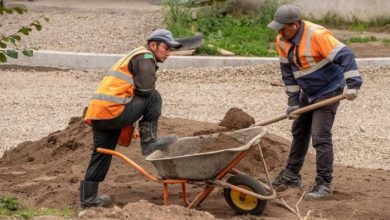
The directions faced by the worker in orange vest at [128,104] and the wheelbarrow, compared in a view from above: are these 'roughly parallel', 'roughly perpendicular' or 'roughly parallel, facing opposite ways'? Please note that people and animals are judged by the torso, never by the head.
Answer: roughly parallel

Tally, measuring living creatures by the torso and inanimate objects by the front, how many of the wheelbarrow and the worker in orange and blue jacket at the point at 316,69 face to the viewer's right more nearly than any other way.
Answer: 1

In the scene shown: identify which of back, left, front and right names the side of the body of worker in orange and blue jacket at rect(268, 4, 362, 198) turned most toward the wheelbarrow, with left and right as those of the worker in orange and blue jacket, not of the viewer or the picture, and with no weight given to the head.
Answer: front

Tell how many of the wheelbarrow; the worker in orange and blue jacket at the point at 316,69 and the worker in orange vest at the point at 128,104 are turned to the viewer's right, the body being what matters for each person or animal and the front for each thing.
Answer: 2

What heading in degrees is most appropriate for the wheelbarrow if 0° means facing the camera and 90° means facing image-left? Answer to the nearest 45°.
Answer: approximately 270°

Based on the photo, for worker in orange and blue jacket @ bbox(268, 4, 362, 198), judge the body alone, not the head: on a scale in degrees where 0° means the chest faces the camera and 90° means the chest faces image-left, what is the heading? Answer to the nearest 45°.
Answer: approximately 45°

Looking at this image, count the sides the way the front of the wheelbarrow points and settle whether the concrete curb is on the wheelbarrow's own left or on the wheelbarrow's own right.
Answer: on the wheelbarrow's own left

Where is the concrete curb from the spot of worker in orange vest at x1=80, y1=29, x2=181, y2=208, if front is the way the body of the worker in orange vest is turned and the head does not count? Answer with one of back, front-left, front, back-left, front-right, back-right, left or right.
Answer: left

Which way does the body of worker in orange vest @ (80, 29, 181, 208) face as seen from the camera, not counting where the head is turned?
to the viewer's right

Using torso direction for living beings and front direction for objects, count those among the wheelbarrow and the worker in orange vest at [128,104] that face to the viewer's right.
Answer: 2

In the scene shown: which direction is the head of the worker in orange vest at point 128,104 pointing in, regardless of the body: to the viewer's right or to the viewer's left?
to the viewer's right

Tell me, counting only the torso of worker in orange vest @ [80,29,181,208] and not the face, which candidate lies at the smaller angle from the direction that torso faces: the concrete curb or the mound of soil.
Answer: the mound of soil

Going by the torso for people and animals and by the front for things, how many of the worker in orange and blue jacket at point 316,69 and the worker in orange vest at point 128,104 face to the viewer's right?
1

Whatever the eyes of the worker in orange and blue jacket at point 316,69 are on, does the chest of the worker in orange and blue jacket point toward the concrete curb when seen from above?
no
